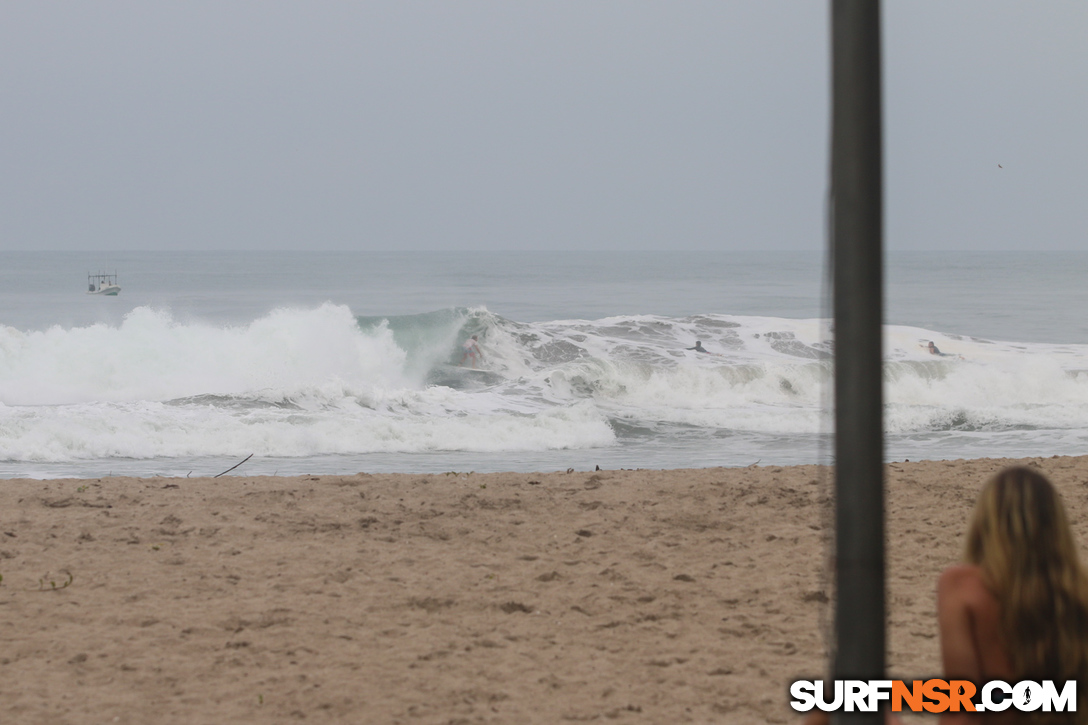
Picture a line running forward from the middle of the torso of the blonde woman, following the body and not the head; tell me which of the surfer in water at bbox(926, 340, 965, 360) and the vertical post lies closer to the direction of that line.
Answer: the surfer in water

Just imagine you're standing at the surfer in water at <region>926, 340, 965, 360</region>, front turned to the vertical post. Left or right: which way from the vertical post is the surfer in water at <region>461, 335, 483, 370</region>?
right

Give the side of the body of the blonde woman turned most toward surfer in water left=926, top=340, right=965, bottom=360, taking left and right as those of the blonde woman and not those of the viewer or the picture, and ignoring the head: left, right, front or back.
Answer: front

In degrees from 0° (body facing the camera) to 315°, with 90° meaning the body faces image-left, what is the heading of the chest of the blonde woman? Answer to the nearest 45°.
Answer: approximately 180°

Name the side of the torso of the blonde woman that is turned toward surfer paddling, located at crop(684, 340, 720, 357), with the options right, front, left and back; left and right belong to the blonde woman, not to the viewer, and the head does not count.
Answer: front

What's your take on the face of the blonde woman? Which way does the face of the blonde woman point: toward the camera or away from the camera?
away from the camera
